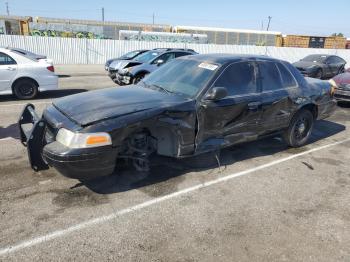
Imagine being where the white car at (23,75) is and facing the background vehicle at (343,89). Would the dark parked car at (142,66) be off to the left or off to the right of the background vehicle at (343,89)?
left

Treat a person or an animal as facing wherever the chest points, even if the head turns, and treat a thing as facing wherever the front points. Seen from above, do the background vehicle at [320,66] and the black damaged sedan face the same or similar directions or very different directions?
same or similar directions

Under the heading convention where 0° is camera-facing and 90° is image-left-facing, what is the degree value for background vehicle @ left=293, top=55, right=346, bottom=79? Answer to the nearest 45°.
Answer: approximately 45°

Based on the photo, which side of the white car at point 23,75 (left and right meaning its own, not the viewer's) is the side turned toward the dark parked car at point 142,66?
back

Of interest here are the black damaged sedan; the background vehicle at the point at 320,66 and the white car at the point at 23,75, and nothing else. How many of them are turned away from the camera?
0

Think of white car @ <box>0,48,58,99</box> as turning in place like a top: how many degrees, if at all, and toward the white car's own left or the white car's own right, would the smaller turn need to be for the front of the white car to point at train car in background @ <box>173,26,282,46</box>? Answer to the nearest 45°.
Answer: approximately 135° to the white car's own right

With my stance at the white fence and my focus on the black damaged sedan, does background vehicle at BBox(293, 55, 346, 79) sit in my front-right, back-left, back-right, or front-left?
front-left

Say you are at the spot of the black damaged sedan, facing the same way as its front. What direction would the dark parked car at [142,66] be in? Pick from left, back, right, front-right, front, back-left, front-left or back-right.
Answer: back-right

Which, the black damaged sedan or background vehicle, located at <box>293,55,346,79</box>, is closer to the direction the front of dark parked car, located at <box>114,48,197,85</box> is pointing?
the black damaged sedan

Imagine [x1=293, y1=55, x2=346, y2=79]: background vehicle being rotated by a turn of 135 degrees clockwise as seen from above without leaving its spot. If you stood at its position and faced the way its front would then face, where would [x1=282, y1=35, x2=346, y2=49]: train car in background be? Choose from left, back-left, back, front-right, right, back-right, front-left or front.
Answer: front

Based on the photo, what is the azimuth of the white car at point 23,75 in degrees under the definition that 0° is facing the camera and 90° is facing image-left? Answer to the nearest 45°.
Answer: approximately 90°

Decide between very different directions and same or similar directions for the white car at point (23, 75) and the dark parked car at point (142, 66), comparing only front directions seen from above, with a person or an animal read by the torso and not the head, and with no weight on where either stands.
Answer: same or similar directions

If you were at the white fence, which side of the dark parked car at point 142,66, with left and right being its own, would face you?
right

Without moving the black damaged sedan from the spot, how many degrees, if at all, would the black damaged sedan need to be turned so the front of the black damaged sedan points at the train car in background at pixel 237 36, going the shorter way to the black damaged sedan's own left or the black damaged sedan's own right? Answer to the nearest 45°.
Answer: approximately 135° to the black damaged sedan's own right

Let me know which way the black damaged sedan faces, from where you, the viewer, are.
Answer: facing the viewer and to the left of the viewer

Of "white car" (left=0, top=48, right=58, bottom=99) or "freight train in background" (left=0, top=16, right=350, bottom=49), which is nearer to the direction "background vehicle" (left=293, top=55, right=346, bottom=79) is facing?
the white car

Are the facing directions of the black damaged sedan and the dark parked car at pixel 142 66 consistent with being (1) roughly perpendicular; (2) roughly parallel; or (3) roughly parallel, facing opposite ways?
roughly parallel
